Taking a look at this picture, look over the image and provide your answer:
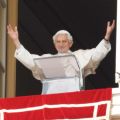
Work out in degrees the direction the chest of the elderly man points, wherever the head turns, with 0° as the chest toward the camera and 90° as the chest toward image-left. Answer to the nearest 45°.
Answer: approximately 0°
